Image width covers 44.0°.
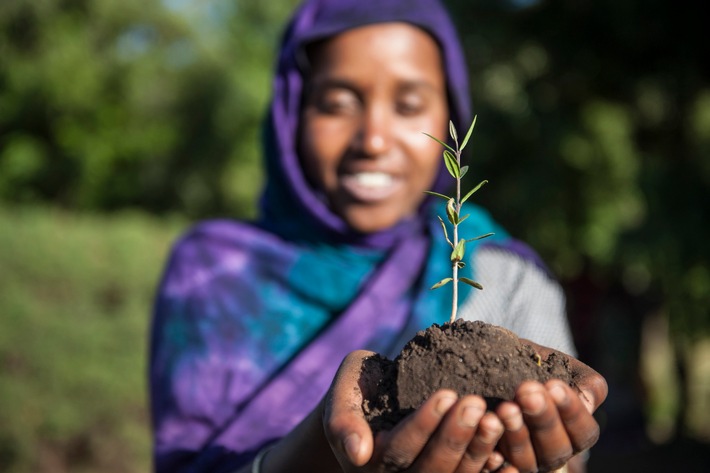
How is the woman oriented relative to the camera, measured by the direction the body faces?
toward the camera
